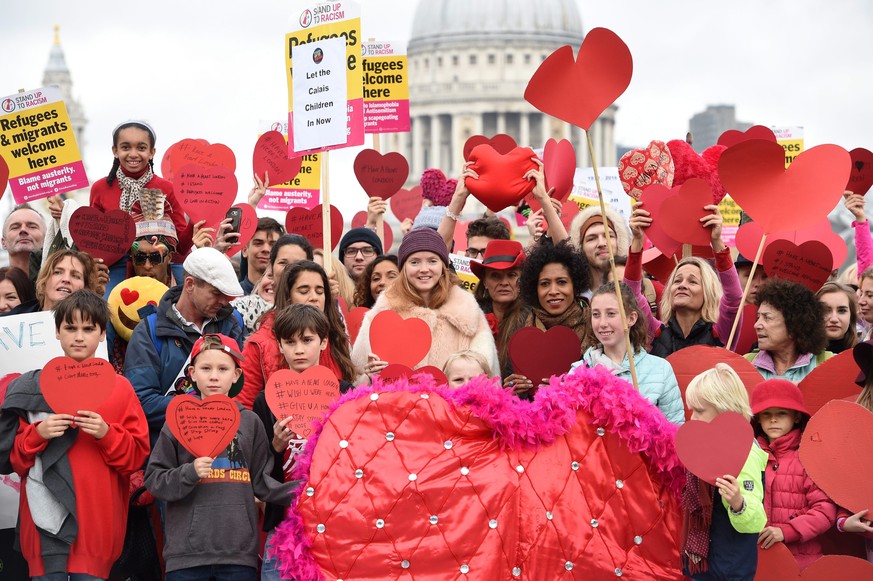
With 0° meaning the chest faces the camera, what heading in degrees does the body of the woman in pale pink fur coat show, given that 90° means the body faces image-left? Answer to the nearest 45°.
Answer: approximately 0°

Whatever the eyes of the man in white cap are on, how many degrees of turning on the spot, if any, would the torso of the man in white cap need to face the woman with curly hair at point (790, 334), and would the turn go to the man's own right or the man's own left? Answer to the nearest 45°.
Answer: approximately 45° to the man's own left

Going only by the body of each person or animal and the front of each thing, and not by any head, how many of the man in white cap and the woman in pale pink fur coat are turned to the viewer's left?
0

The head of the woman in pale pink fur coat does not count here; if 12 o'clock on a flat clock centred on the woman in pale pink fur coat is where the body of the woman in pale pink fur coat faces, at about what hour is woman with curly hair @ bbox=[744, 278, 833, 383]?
The woman with curly hair is roughly at 9 o'clock from the woman in pale pink fur coat.

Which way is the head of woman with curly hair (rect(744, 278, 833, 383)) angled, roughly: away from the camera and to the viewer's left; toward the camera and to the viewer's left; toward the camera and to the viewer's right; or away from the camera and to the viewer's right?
toward the camera and to the viewer's left

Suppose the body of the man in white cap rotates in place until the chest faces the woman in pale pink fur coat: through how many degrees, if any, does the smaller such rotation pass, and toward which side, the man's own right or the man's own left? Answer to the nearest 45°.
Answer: approximately 45° to the man's own left

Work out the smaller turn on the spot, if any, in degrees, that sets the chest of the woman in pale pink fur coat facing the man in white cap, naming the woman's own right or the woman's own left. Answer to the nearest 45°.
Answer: approximately 90° to the woman's own right
